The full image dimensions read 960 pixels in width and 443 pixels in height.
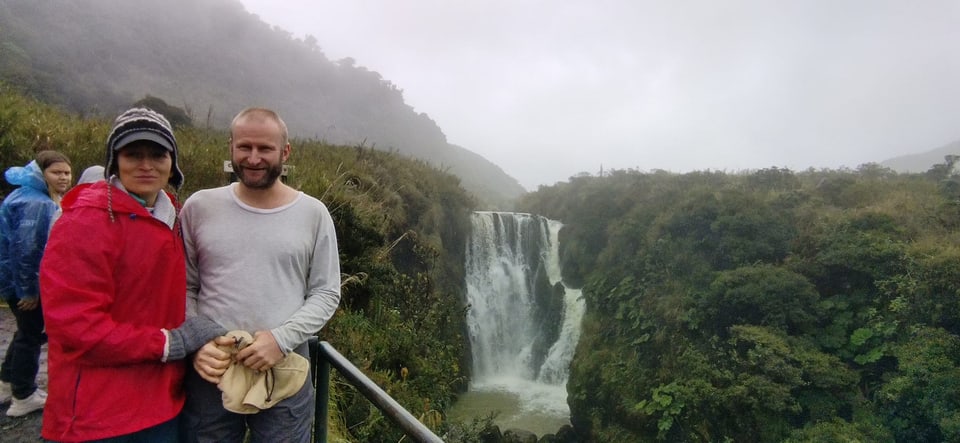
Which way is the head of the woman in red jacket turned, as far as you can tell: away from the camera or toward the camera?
toward the camera

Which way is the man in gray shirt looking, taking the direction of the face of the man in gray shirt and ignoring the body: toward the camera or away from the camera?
toward the camera

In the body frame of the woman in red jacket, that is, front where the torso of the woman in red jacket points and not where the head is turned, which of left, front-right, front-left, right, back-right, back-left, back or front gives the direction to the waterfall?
left

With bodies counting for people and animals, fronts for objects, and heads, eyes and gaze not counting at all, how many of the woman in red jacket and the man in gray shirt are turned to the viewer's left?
0

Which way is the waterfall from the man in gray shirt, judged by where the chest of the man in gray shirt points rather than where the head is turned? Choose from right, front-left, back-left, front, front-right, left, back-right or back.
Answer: back-left

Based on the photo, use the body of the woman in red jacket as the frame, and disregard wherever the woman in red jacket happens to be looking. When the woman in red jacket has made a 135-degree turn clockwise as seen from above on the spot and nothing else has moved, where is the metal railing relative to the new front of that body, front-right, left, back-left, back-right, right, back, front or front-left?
back

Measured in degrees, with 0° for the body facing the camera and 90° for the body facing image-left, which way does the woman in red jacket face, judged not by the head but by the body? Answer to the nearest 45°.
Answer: approximately 315°

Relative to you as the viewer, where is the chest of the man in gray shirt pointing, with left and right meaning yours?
facing the viewer
